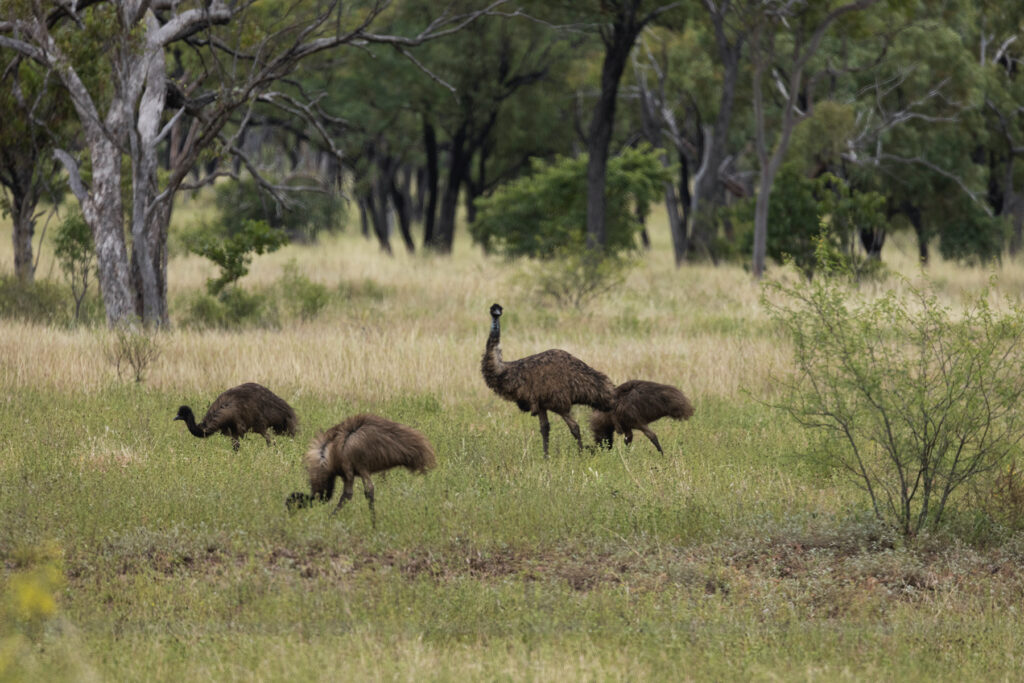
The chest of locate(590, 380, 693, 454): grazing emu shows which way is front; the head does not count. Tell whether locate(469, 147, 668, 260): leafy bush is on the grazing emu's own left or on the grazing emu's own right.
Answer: on the grazing emu's own right

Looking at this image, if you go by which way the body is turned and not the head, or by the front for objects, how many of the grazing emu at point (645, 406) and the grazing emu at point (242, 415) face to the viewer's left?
2

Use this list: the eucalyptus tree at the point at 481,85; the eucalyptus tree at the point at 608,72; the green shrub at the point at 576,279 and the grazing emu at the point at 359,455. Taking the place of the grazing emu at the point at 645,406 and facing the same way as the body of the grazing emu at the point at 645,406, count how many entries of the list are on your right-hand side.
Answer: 3

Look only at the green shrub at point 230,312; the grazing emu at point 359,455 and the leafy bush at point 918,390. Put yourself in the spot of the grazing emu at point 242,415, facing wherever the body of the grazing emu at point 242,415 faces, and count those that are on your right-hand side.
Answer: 1

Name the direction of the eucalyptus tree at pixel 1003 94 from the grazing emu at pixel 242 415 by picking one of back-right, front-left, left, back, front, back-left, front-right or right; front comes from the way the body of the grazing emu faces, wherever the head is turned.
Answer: back-right

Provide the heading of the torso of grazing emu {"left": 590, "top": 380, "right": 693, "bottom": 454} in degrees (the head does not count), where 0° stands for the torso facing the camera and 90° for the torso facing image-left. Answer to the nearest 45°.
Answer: approximately 90°

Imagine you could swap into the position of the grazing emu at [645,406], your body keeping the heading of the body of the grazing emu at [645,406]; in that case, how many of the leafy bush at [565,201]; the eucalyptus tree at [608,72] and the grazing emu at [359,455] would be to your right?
2

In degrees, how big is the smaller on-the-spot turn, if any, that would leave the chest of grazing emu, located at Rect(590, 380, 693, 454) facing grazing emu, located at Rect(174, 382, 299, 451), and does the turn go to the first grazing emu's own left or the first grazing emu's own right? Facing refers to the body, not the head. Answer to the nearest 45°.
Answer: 0° — it already faces it

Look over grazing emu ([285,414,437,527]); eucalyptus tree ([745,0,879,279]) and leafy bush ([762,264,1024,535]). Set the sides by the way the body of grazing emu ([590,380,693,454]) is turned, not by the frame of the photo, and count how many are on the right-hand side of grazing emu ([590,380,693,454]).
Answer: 1

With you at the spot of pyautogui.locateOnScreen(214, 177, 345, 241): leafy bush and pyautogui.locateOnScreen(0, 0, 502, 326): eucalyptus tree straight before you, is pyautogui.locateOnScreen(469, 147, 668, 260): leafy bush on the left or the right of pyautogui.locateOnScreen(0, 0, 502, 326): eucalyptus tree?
left

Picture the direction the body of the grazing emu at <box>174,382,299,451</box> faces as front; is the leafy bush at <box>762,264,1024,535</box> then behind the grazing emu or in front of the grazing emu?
behind

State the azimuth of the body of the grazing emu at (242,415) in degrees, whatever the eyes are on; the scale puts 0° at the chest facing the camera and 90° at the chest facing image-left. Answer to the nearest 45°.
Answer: approximately 90°

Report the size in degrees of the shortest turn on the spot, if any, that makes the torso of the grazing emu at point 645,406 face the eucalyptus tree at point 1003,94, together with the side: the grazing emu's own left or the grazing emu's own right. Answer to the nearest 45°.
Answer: approximately 90° to the grazing emu's own right
